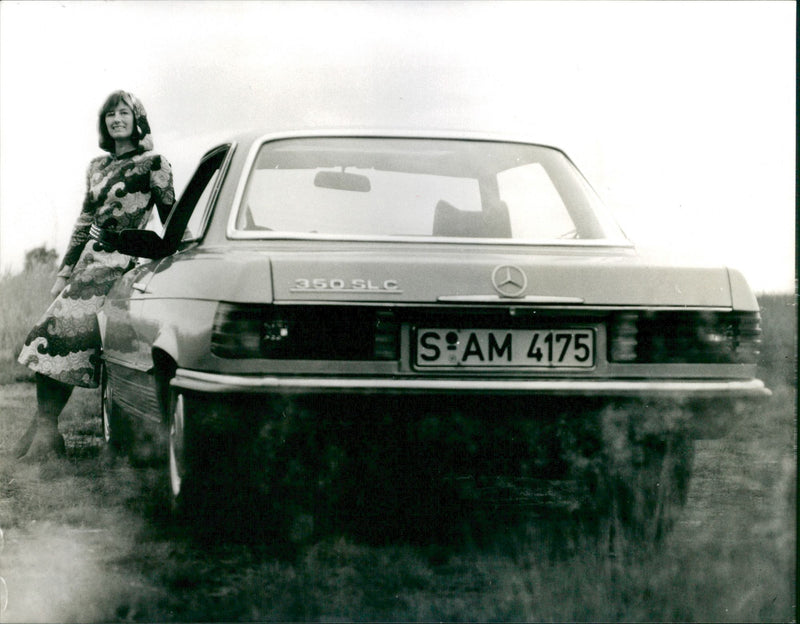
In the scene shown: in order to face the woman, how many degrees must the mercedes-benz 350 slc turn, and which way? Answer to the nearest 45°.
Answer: approximately 45° to its left

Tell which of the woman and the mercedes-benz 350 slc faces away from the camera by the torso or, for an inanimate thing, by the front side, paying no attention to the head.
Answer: the mercedes-benz 350 slc

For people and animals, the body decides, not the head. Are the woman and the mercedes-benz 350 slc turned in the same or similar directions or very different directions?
very different directions

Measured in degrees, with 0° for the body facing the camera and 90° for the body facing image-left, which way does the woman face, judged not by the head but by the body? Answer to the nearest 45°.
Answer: approximately 45°

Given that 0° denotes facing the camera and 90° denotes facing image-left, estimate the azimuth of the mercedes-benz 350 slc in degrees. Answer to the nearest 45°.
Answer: approximately 180°

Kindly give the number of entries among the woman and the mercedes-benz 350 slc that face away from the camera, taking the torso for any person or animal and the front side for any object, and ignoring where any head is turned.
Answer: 1

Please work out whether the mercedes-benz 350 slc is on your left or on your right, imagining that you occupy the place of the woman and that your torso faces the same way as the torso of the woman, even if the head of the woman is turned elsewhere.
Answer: on your left
